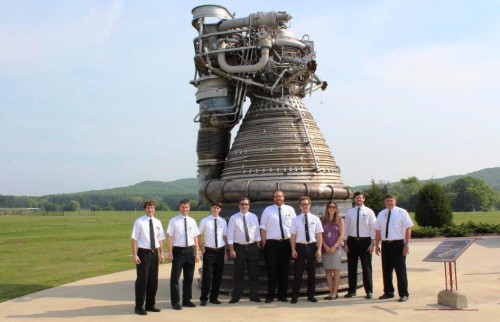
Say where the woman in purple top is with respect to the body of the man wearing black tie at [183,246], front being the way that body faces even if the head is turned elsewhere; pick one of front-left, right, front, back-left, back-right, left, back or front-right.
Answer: left

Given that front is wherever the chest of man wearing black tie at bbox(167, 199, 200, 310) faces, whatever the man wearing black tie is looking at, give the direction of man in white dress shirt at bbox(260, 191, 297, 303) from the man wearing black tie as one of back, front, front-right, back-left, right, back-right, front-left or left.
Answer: left

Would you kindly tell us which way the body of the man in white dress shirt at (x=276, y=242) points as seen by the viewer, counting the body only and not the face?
toward the camera

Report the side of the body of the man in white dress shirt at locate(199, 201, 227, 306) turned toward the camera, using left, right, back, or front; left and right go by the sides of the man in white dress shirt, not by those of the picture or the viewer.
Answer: front

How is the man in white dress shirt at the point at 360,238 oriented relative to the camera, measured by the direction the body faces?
toward the camera

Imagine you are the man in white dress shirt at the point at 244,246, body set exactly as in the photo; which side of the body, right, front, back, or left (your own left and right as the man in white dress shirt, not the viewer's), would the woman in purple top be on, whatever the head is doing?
left

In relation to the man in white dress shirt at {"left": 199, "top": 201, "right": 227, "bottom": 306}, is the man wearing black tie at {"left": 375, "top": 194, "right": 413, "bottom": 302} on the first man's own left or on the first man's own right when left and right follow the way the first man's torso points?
on the first man's own left

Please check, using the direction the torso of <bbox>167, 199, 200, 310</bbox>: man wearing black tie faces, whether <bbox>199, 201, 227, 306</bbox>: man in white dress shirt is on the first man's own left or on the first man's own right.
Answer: on the first man's own left

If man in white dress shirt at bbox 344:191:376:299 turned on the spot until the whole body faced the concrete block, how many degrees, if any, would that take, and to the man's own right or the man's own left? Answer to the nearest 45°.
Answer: approximately 45° to the man's own left

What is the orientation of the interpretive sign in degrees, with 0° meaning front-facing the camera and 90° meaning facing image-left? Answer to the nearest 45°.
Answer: approximately 45°

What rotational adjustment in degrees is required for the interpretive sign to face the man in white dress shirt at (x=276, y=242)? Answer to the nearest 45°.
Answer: approximately 45° to its right

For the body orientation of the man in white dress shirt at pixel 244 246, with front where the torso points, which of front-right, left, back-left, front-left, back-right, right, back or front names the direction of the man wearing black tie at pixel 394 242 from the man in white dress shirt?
left

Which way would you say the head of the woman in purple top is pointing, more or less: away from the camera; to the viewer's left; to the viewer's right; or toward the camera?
toward the camera

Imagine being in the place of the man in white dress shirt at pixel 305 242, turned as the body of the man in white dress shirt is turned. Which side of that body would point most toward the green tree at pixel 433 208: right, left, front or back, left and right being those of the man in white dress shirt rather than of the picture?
back
